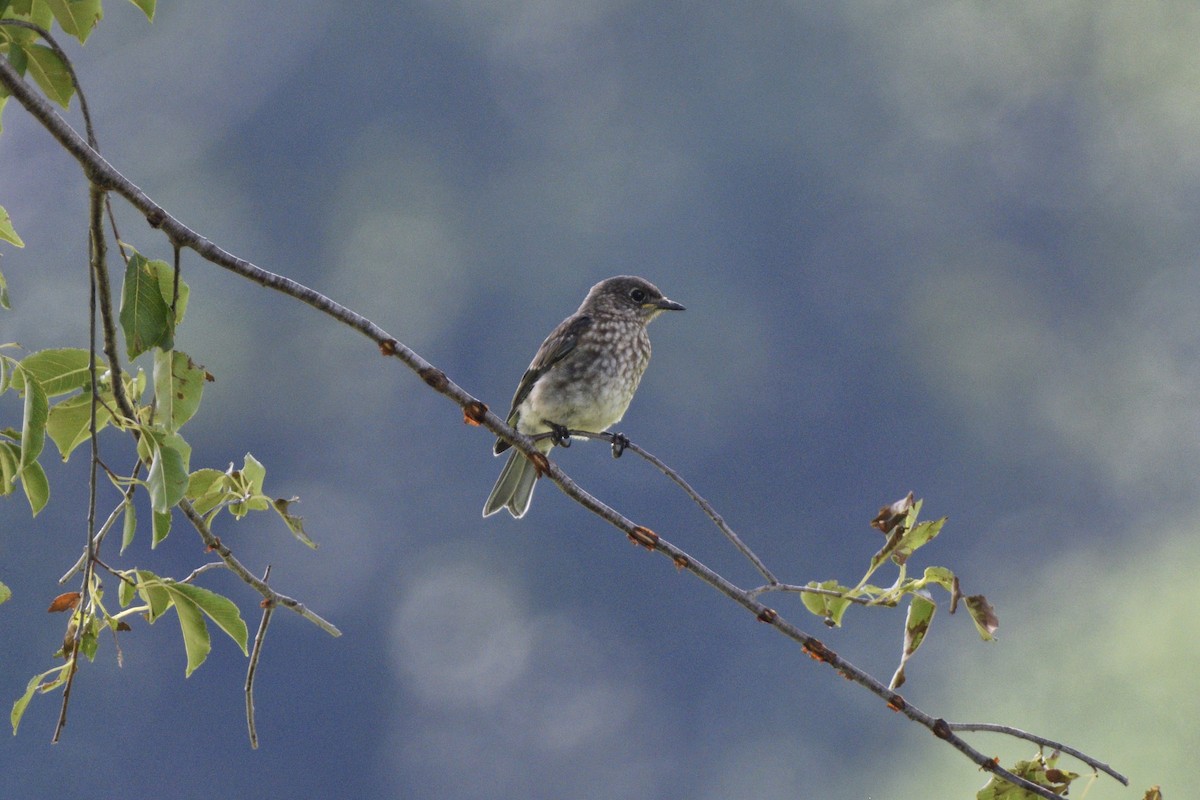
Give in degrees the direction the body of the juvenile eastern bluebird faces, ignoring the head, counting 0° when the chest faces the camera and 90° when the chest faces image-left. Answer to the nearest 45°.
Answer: approximately 315°
